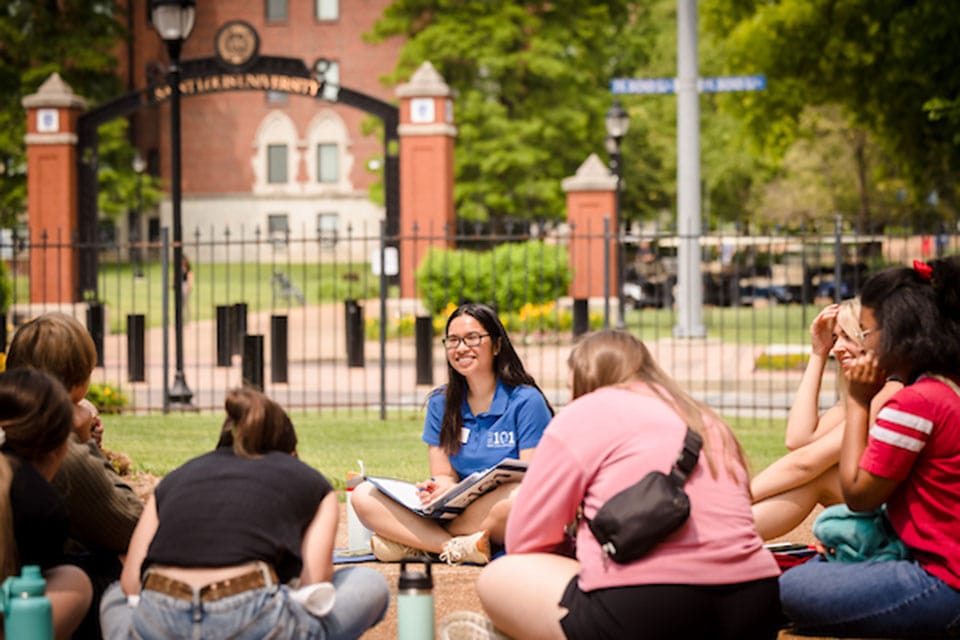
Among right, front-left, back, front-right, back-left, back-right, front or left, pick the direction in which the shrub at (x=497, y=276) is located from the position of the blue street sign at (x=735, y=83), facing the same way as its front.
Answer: back-right

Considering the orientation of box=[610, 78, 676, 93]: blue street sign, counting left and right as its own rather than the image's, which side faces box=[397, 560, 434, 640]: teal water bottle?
front

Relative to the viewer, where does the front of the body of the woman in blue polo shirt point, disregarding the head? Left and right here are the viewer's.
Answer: facing the viewer and to the left of the viewer

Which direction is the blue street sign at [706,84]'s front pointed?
toward the camera

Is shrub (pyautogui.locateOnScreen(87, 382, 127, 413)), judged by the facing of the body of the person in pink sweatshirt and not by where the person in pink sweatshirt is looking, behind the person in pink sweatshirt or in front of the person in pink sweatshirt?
in front

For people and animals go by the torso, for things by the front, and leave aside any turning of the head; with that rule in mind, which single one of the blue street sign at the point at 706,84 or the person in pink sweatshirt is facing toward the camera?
the blue street sign

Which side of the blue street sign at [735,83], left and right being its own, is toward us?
front

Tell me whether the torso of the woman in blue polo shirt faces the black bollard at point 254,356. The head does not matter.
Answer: no

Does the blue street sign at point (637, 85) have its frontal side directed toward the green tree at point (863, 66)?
no

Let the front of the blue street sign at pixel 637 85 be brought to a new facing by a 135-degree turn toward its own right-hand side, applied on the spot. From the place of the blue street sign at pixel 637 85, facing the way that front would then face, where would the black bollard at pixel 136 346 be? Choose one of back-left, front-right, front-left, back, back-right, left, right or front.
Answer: left

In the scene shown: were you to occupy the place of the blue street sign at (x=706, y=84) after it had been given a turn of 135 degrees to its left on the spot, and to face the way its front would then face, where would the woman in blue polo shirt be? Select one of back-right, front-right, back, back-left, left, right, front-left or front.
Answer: back-right

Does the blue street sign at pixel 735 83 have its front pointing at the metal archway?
no

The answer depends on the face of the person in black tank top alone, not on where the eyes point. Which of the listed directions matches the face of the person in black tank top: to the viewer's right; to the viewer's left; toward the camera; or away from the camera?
away from the camera

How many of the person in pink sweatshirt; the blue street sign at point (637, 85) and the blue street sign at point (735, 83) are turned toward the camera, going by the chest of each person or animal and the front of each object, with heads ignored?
2

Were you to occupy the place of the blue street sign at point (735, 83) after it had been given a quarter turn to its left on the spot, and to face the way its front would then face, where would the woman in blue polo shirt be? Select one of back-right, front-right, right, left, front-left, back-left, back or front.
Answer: right

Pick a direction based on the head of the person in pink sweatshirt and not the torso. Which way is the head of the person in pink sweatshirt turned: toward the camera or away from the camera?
away from the camera

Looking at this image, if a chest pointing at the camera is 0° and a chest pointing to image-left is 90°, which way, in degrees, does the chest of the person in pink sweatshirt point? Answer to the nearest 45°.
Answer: approximately 135°
